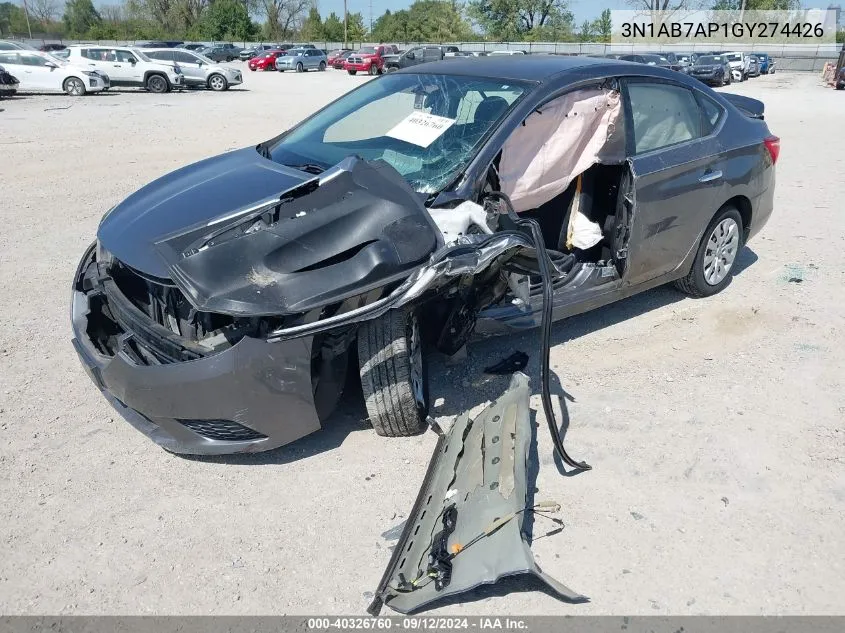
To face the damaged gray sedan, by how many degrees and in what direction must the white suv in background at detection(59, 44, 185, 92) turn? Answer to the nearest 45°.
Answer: approximately 90° to its right

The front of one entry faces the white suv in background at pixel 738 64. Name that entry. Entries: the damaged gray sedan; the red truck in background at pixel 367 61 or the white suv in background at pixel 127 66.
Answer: the white suv in background at pixel 127 66

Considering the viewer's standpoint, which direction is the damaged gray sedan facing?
facing the viewer and to the left of the viewer

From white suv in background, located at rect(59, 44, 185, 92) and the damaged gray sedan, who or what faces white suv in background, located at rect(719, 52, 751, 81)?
white suv in background, located at rect(59, 44, 185, 92)

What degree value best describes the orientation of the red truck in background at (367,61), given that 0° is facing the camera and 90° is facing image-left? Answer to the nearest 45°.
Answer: approximately 45°

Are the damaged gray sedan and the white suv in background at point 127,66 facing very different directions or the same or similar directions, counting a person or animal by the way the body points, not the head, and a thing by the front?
very different directions

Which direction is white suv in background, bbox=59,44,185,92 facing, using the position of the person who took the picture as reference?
facing to the right of the viewer

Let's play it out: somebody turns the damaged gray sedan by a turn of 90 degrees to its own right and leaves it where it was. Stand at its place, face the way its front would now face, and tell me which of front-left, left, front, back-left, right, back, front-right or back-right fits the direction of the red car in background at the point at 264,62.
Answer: front-right

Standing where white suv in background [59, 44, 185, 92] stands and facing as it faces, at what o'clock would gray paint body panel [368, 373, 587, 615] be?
The gray paint body panel is roughly at 3 o'clock from the white suv in background.

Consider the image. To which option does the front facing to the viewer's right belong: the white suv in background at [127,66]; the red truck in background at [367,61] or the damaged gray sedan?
the white suv in background

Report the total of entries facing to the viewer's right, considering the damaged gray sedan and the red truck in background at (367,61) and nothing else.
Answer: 0

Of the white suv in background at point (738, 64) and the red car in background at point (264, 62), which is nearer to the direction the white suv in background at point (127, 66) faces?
the white suv in background

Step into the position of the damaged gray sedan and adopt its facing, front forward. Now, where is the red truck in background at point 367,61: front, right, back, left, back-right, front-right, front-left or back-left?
back-right

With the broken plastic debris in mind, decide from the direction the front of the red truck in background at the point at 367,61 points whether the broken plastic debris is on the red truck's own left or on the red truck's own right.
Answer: on the red truck's own left

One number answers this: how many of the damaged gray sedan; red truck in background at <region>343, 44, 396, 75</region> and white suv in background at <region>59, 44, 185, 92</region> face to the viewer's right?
1

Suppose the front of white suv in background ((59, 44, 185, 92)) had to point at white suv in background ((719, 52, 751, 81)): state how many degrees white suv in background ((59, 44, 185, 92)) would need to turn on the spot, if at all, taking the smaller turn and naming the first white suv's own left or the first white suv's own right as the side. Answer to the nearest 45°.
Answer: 0° — it already faces it

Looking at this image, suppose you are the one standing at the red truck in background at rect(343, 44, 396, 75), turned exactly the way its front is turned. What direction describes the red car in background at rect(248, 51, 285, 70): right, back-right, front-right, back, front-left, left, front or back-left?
right

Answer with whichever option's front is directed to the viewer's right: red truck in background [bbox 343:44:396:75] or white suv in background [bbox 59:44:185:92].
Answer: the white suv in background
